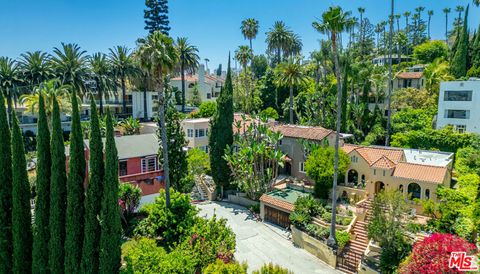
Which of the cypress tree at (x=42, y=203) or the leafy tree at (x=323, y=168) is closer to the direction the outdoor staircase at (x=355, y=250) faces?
the cypress tree

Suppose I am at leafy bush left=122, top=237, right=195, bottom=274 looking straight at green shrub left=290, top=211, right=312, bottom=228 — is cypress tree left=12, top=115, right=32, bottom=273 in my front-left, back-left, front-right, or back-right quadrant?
back-left

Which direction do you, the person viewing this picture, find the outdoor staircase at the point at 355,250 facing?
facing the viewer

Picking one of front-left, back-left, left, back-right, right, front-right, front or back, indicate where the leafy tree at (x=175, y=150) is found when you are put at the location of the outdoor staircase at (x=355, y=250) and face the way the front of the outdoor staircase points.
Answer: right

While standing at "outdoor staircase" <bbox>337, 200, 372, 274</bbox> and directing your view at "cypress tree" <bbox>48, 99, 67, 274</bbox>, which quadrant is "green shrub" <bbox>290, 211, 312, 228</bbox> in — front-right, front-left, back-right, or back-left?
front-right

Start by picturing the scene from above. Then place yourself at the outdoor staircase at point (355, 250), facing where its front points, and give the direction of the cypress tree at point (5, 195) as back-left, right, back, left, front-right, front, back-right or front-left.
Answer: front-right

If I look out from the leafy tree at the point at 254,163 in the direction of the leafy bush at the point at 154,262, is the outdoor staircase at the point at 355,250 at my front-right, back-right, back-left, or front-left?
front-left

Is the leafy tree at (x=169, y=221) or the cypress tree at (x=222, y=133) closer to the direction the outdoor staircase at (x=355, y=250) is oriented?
the leafy tree

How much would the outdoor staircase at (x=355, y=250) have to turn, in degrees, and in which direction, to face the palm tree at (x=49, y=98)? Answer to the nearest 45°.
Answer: approximately 90° to its right

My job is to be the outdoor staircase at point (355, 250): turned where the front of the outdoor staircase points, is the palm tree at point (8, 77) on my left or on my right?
on my right

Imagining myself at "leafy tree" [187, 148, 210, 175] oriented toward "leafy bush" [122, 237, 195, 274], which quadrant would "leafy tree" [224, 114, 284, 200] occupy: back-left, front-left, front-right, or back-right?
front-left

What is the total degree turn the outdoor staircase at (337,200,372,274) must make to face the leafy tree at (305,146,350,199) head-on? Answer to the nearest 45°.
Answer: approximately 135° to its right

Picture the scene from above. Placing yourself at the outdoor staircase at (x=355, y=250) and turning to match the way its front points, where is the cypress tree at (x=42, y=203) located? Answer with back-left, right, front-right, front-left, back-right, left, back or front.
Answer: front-right

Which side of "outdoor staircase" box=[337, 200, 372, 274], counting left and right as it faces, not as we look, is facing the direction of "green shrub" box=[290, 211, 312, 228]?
right

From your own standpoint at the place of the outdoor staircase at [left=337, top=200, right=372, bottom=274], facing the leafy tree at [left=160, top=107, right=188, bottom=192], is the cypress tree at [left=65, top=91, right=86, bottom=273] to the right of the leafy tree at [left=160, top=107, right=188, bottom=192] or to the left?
left

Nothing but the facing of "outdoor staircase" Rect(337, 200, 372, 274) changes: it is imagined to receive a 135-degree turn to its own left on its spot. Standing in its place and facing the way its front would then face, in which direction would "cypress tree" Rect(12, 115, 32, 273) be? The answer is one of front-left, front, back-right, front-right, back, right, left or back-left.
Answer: back

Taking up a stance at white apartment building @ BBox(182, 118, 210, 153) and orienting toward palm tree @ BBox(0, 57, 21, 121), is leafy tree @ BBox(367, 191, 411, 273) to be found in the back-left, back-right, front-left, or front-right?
back-left

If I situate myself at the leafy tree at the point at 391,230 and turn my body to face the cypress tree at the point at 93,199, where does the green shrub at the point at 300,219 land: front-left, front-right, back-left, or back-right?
front-right
